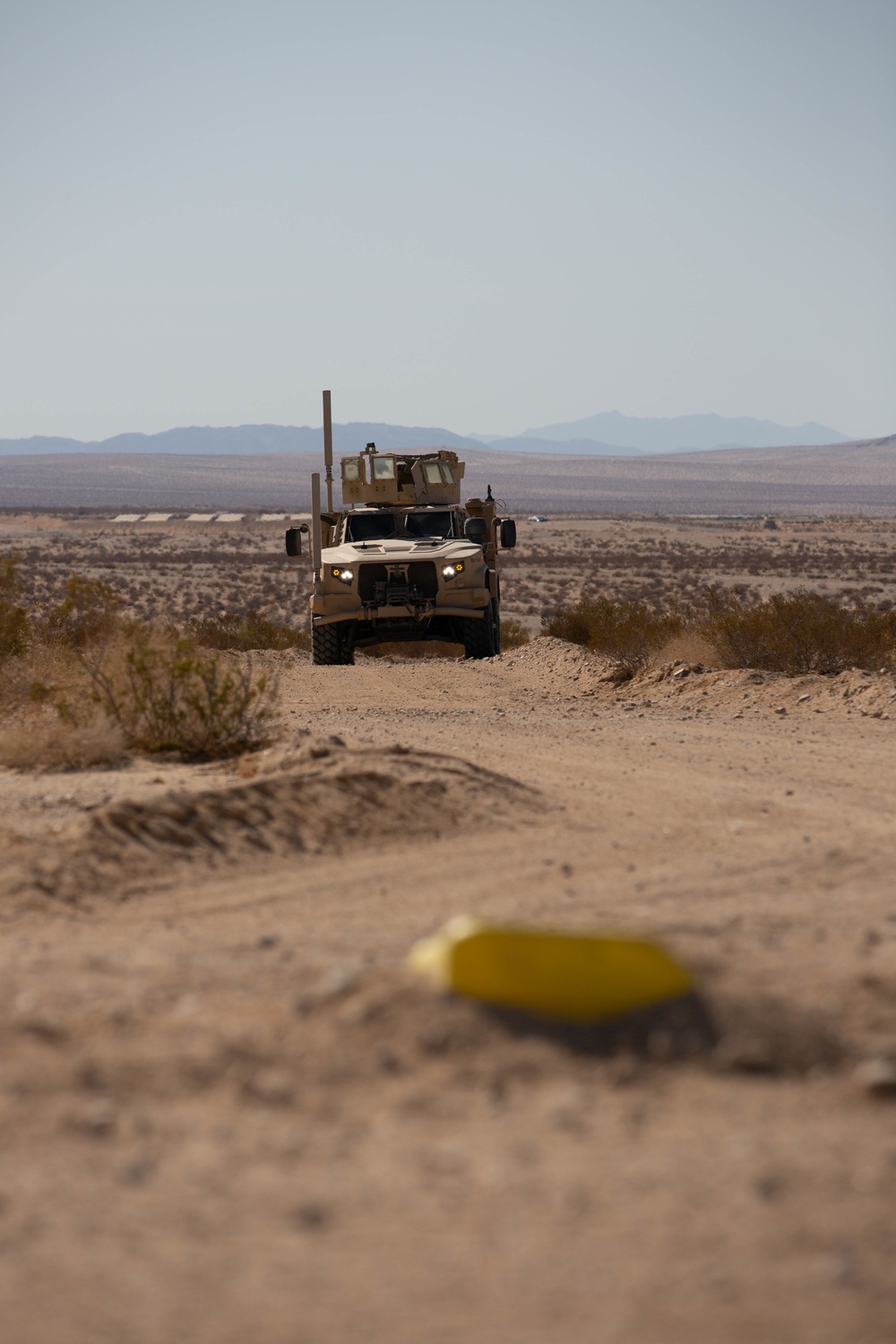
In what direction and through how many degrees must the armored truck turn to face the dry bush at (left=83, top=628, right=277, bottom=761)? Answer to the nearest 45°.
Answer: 0° — it already faces it

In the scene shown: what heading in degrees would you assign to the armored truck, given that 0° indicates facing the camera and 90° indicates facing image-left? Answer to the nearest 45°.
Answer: approximately 0°

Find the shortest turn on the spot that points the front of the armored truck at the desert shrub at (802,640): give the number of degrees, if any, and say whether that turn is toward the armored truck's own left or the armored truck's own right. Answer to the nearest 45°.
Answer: approximately 90° to the armored truck's own left

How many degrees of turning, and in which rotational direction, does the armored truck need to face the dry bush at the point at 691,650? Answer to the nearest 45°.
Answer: approximately 90° to its left

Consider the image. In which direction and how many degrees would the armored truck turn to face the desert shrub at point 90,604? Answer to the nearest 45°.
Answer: approximately 45° to its right

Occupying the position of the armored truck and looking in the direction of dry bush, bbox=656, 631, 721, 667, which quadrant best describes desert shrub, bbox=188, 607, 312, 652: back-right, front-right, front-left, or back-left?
back-left

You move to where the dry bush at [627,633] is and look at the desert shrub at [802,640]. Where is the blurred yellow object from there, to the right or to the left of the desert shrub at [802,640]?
right

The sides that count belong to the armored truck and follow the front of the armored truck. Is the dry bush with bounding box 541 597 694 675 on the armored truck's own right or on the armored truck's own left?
on the armored truck's own left
